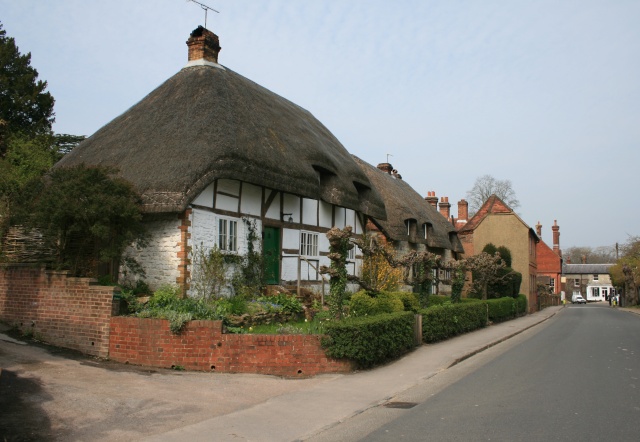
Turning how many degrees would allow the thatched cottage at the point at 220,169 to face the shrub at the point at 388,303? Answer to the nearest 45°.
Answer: approximately 45° to its left

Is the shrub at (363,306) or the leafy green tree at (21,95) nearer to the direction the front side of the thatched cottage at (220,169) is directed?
the shrub

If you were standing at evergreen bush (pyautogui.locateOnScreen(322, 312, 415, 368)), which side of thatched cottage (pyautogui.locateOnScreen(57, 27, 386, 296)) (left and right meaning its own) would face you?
front

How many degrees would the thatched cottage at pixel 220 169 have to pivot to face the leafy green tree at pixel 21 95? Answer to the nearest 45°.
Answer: approximately 180°

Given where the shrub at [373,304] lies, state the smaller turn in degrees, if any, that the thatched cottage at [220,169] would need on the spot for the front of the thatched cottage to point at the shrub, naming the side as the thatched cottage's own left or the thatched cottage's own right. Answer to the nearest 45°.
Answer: approximately 45° to the thatched cottage's own left

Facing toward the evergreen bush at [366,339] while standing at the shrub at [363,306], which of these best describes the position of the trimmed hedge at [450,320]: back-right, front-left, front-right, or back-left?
back-left

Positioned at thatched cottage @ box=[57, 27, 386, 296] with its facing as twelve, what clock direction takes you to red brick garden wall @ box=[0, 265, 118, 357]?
The red brick garden wall is roughly at 3 o'clock from the thatched cottage.

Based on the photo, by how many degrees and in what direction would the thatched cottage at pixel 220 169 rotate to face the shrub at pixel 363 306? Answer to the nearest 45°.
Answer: approximately 45° to its left

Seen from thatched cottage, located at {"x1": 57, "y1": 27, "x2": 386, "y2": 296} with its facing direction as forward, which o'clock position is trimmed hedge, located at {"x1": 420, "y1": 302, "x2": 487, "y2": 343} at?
The trimmed hedge is roughly at 10 o'clock from the thatched cottage.

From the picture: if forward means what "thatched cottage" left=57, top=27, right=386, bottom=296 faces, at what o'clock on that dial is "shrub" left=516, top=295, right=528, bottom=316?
The shrub is roughly at 9 o'clock from the thatched cottage.

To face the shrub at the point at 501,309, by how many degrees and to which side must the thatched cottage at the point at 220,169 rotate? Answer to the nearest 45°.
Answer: approximately 90° to its left

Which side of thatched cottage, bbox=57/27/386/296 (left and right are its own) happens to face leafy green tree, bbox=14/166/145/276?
right
